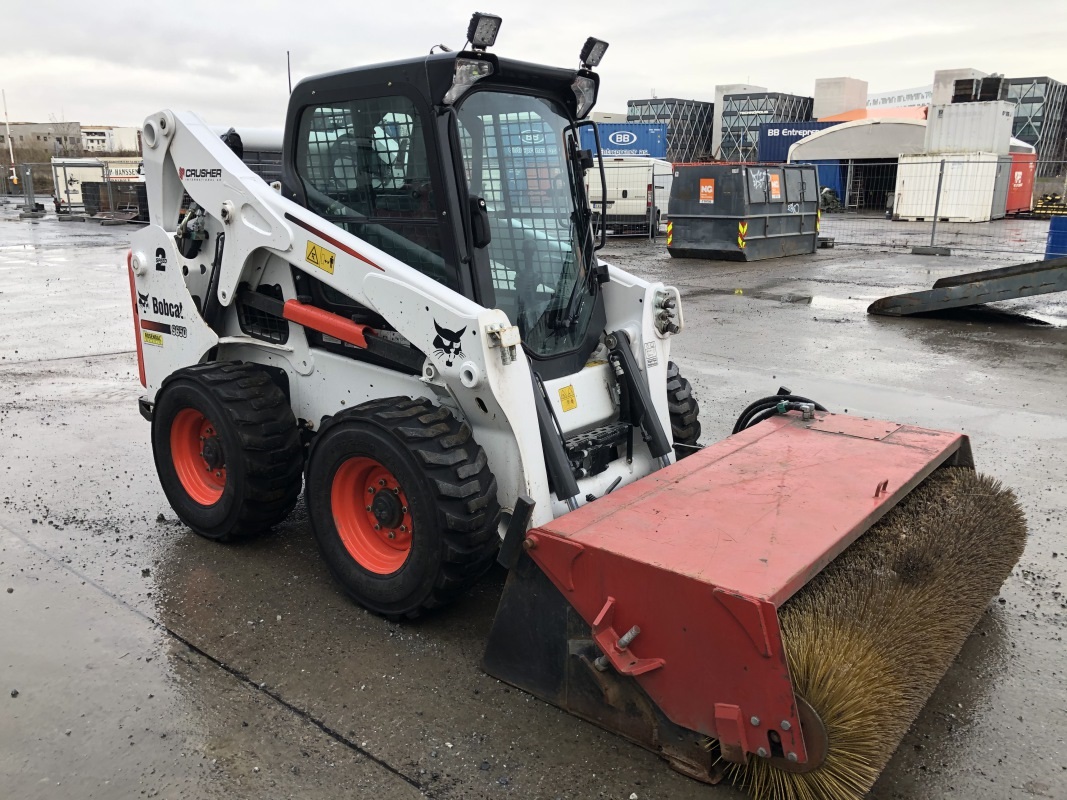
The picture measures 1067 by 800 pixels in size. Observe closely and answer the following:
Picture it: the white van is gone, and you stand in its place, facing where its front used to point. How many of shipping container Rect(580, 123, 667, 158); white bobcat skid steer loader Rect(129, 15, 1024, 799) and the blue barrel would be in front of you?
1

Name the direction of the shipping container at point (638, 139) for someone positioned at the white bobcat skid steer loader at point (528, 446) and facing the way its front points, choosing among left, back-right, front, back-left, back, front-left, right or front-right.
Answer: back-left

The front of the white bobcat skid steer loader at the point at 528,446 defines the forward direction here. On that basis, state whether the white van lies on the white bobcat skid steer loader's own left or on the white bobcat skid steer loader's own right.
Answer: on the white bobcat skid steer loader's own left

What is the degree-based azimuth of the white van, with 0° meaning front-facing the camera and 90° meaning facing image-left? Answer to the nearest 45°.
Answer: approximately 180°

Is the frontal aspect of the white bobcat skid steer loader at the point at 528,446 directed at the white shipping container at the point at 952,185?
no

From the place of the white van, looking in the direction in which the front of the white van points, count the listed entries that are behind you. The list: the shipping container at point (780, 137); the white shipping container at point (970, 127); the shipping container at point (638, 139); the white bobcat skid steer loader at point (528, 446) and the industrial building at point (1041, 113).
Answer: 1

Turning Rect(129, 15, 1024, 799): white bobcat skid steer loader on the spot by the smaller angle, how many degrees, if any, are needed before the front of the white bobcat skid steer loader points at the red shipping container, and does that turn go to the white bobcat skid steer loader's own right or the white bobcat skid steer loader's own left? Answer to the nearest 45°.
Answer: approximately 90° to the white bobcat skid steer loader's own left

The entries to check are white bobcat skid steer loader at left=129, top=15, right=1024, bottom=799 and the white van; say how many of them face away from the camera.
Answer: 1

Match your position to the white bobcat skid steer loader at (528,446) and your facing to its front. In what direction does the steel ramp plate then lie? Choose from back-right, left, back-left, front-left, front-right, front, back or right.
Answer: left

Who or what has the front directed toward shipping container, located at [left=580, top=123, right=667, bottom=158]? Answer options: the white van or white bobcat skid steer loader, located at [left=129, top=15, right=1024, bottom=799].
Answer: the white van

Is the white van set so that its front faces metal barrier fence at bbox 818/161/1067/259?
no

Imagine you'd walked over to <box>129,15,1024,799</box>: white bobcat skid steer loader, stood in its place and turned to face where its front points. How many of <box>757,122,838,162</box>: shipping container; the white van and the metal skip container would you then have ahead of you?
0

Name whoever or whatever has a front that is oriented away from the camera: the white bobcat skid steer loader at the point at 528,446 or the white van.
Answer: the white van

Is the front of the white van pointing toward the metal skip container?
no

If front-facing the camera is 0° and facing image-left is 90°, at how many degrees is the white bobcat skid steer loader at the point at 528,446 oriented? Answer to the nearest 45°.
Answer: approximately 315°
